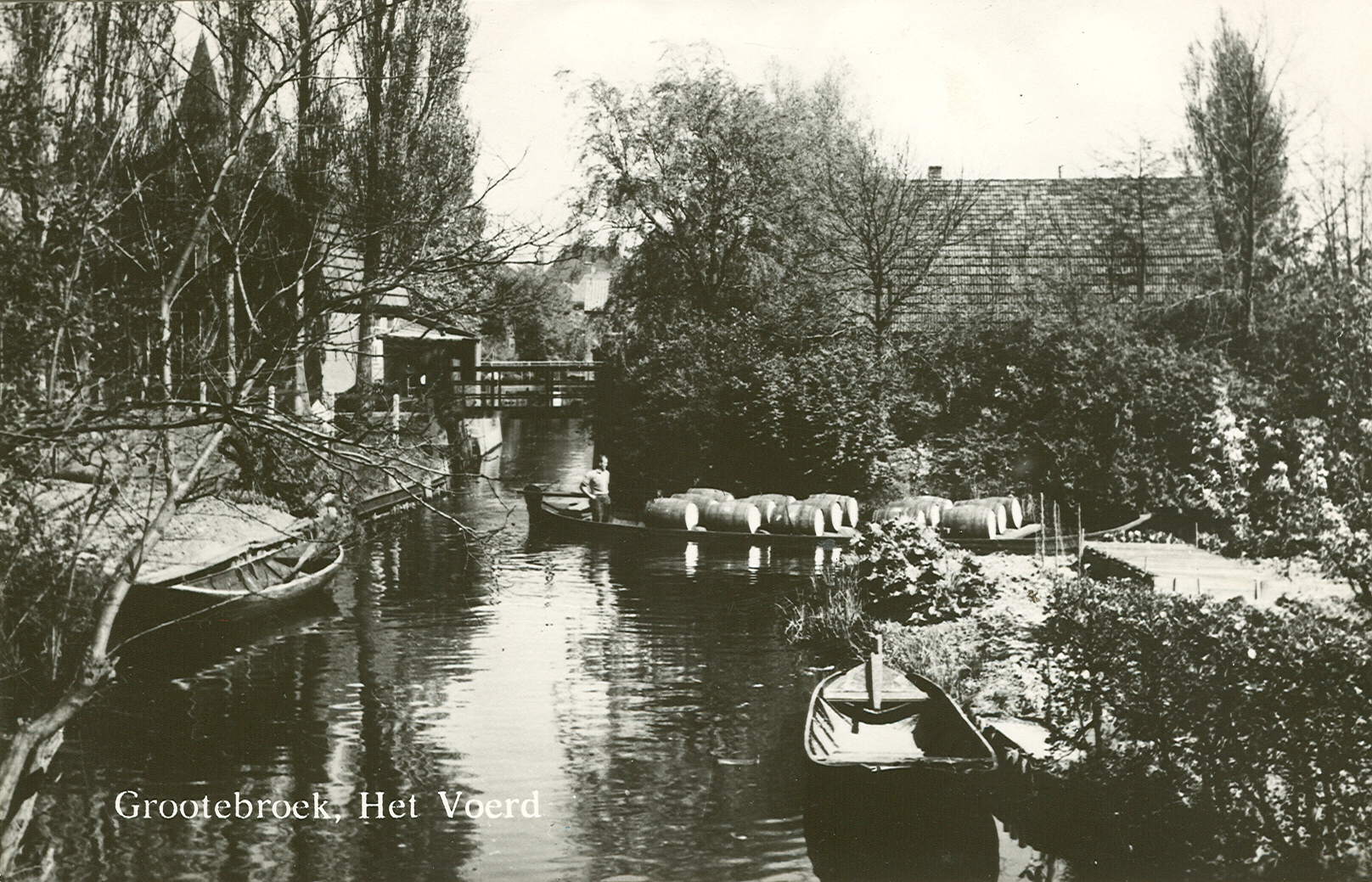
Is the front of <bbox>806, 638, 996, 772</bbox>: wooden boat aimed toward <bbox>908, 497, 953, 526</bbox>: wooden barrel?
yes

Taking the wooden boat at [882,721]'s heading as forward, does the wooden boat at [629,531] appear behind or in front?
in front

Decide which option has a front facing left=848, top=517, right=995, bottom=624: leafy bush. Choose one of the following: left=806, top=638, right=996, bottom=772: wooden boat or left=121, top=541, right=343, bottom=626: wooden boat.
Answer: left=806, top=638, right=996, bottom=772: wooden boat

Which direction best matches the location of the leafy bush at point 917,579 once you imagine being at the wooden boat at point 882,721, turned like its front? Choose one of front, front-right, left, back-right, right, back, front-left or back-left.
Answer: front

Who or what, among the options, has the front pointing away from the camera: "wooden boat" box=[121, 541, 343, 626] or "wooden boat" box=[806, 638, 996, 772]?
"wooden boat" box=[806, 638, 996, 772]

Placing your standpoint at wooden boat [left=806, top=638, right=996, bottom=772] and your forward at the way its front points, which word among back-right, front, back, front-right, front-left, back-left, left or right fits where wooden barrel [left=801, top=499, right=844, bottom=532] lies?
front

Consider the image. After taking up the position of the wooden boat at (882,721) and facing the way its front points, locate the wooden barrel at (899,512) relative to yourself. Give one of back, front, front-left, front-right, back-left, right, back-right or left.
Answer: front

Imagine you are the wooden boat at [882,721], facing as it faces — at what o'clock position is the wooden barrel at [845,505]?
The wooden barrel is roughly at 12 o'clock from the wooden boat.

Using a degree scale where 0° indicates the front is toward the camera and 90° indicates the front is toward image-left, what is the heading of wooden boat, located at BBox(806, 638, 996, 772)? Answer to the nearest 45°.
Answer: approximately 180°
